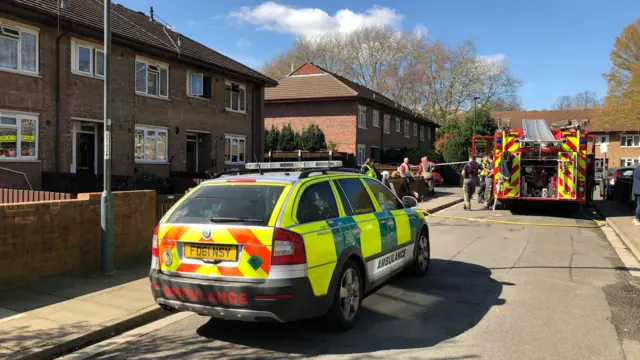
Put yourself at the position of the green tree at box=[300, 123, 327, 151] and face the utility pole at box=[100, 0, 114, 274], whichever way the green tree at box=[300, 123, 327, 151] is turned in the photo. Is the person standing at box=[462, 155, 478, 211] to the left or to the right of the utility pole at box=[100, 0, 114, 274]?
left

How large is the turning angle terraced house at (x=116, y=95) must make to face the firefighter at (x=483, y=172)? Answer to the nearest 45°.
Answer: approximately 45° to its left

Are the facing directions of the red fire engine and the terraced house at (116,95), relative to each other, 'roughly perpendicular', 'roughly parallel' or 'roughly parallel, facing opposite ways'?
roughly perpendicular

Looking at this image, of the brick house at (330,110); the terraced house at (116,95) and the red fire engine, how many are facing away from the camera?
1

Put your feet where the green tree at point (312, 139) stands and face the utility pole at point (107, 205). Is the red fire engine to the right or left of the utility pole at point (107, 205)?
left

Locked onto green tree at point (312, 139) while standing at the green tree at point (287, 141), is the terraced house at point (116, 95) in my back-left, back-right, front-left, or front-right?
back-right

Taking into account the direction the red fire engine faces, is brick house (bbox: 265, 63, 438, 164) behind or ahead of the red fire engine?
ahead

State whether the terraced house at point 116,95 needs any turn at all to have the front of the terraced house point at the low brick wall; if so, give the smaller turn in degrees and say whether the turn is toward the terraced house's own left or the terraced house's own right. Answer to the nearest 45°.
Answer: approximately 45° to the terraced house's own right

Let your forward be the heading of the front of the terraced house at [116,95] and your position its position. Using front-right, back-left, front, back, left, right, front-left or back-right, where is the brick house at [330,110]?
left

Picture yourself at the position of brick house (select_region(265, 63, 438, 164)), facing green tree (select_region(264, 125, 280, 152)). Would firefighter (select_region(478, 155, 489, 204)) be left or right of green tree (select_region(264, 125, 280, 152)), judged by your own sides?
left

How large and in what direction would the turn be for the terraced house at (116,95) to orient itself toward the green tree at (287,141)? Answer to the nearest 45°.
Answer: approximately 90° to its left

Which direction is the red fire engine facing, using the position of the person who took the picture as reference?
facing away from the viewer

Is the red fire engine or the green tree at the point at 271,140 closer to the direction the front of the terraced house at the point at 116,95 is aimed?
the red fire engine
